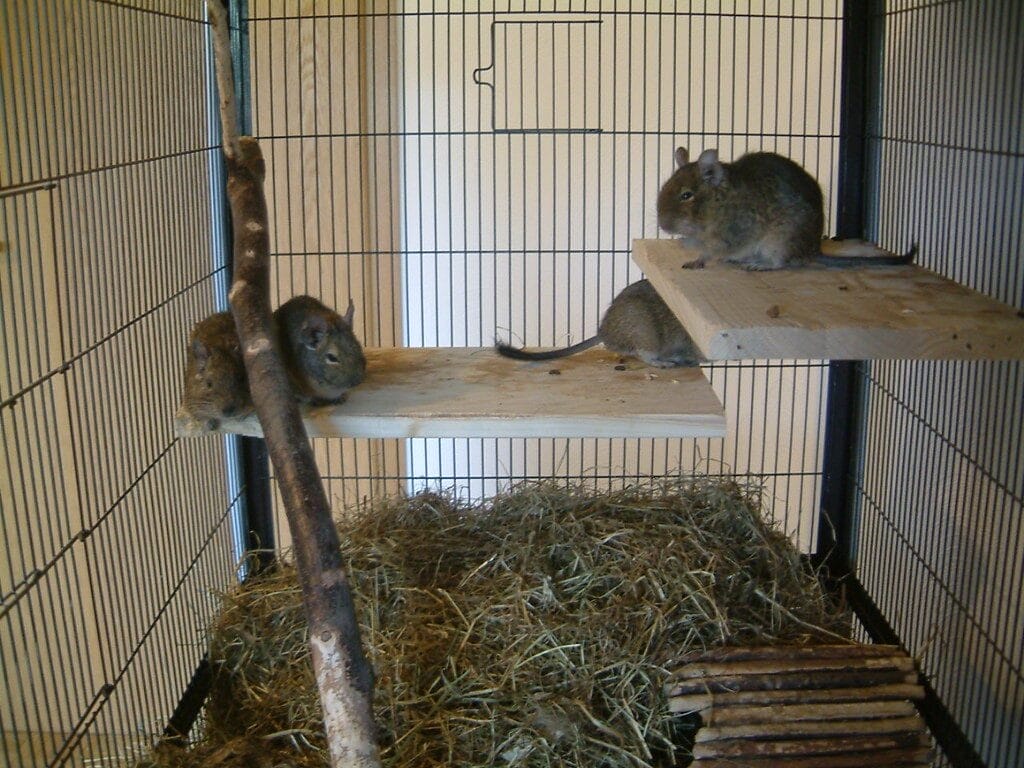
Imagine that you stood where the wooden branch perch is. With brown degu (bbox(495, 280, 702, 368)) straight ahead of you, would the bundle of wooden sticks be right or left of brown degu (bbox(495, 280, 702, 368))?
right

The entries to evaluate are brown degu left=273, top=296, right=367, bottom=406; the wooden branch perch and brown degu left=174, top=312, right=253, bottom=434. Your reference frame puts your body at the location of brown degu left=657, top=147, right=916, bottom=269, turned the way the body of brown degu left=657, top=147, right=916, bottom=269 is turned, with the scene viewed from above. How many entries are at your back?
0

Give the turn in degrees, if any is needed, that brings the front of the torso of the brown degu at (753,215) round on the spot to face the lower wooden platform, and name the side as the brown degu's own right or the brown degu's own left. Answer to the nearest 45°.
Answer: approximately 45° to the brown degu's own left

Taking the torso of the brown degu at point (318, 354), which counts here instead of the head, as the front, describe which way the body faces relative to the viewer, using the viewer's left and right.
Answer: facing the viewer and to the right of the viewer

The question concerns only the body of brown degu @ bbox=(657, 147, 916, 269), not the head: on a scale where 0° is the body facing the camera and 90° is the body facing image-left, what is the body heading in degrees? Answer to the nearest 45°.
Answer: approximately 90°

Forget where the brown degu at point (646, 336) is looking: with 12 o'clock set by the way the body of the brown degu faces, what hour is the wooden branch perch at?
The wooden branch perch is roughly at 4 o'clock from the brown degu.

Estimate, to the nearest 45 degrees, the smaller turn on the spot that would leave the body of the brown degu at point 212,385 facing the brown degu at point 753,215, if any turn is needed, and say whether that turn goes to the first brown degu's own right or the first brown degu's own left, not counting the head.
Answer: approximately 135° to the first brown degu's own left

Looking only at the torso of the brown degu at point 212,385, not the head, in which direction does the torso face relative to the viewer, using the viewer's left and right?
facing the viewer and to the left of the viewer

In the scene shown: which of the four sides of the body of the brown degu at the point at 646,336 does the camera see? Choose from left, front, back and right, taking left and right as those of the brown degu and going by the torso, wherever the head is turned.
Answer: right

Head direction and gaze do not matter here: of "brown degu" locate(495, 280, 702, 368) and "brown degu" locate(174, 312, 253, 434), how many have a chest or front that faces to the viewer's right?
1

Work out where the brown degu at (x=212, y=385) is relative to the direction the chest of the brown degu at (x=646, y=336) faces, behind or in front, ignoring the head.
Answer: behind

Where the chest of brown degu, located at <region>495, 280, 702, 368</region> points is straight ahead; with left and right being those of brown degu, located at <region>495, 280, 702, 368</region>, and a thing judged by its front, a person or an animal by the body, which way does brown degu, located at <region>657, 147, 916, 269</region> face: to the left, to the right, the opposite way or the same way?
the opposite way

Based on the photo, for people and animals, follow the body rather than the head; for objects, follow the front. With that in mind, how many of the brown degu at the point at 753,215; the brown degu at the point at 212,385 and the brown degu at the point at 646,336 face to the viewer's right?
1
